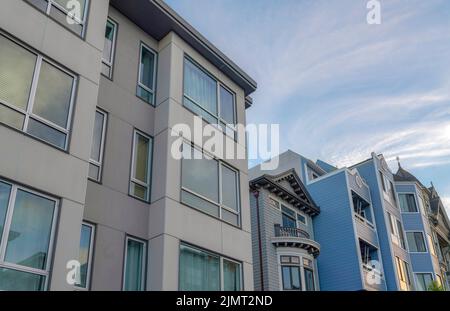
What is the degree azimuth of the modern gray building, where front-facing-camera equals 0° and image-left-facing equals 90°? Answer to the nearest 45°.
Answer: approximately 315°
